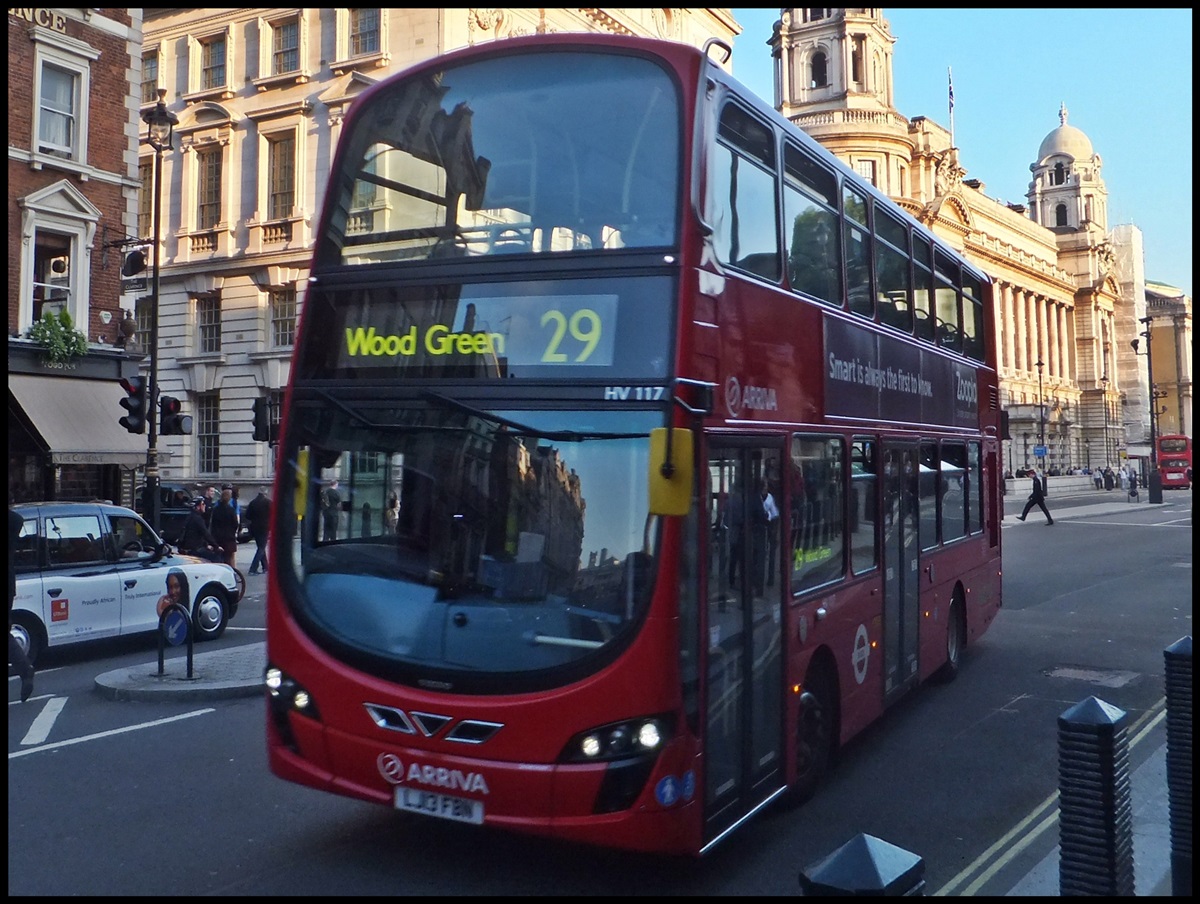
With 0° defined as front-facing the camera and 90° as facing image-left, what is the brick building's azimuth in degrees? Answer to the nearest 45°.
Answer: approximately 315°

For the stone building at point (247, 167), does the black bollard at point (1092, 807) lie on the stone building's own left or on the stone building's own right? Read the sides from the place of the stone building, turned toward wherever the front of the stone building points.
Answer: on the stone building's own left

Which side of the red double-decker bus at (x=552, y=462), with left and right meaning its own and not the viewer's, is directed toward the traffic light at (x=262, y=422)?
right

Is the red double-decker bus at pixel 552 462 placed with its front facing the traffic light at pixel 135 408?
no

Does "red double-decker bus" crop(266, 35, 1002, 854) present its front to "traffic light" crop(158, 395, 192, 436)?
no

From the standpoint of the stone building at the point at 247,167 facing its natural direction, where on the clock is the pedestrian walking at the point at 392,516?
The pedestrian walking is roughly at 10 o'clock from the stone building.

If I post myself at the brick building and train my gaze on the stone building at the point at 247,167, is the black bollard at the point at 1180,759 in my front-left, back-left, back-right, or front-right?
back-right

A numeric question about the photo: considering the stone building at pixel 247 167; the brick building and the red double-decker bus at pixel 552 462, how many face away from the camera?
0

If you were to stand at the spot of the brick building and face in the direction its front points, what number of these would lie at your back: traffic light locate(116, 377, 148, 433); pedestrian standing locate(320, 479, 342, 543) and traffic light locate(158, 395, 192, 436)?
0

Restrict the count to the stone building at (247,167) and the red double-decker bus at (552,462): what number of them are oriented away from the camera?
0
